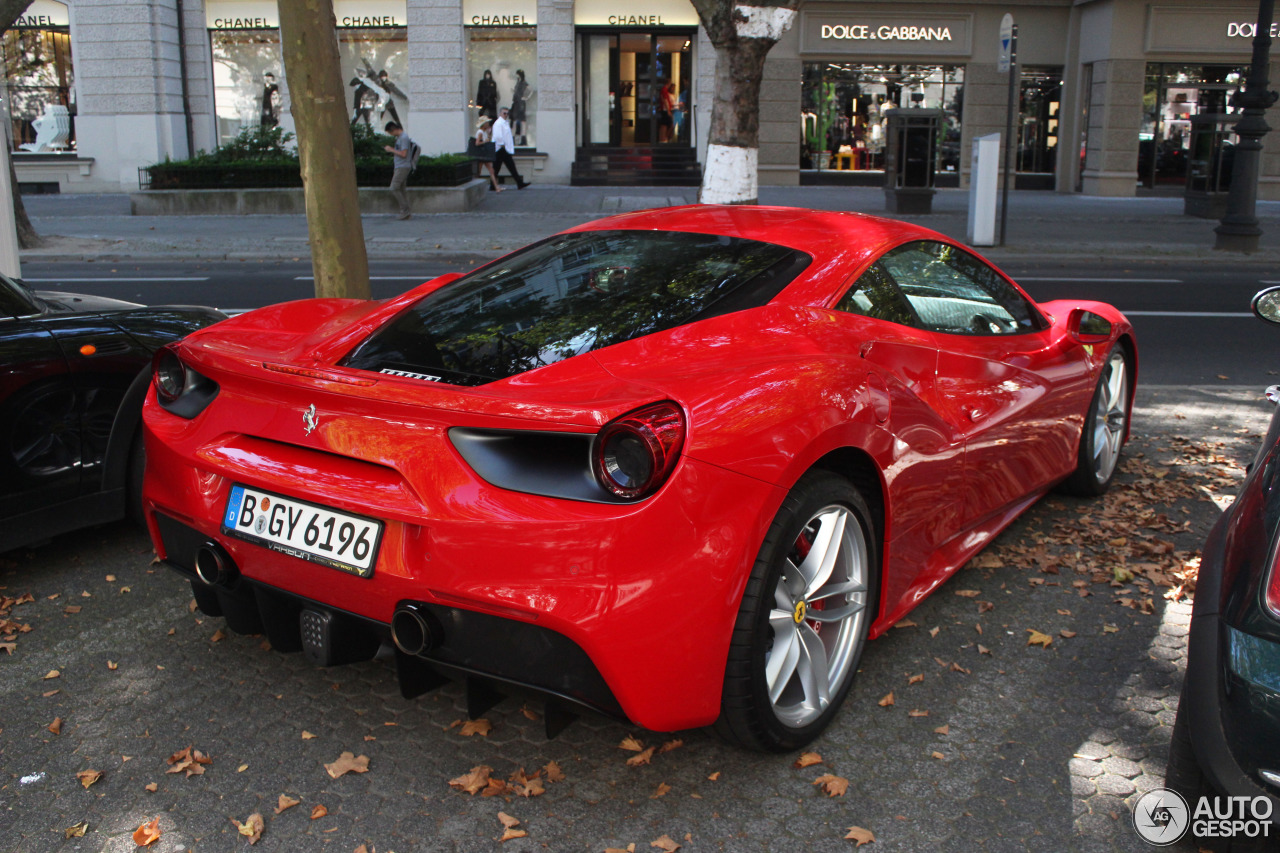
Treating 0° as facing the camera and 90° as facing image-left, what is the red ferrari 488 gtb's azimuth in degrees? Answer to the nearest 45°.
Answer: approximately 225°

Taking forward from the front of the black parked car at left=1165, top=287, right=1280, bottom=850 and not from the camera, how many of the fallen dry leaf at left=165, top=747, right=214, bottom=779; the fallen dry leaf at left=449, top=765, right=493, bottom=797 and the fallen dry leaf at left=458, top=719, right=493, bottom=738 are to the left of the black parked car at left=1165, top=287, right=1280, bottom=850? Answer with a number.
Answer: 3

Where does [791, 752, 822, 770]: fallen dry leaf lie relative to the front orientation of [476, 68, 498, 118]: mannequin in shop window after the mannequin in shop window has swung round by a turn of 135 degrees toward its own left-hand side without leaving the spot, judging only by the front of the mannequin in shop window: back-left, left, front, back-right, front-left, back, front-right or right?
back-right

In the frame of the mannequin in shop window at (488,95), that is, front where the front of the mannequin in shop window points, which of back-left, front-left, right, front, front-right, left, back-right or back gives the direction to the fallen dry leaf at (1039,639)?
front

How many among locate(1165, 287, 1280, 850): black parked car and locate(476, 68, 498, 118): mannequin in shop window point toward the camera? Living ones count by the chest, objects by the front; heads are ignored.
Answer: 1

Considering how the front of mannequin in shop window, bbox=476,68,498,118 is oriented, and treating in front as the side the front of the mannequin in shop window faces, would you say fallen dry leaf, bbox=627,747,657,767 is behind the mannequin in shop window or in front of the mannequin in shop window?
in front

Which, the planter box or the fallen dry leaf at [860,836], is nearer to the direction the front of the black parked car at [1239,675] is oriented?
the planter box

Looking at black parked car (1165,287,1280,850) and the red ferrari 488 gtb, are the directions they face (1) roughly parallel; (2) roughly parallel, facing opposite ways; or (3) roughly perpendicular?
roughly parallel

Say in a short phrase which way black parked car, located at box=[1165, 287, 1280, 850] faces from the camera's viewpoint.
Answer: facing away from the viewer

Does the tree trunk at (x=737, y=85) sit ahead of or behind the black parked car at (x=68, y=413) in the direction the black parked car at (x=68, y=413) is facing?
ahead

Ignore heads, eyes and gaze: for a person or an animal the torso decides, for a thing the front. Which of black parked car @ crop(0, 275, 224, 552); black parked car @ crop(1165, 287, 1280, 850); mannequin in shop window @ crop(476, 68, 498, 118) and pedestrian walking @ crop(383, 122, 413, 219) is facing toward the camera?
the mannequin in shop window

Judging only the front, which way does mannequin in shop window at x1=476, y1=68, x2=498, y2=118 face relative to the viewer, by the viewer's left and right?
facing the viewer

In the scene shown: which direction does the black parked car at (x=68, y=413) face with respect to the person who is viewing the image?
facing away from the viewer and to the right of the viewer
